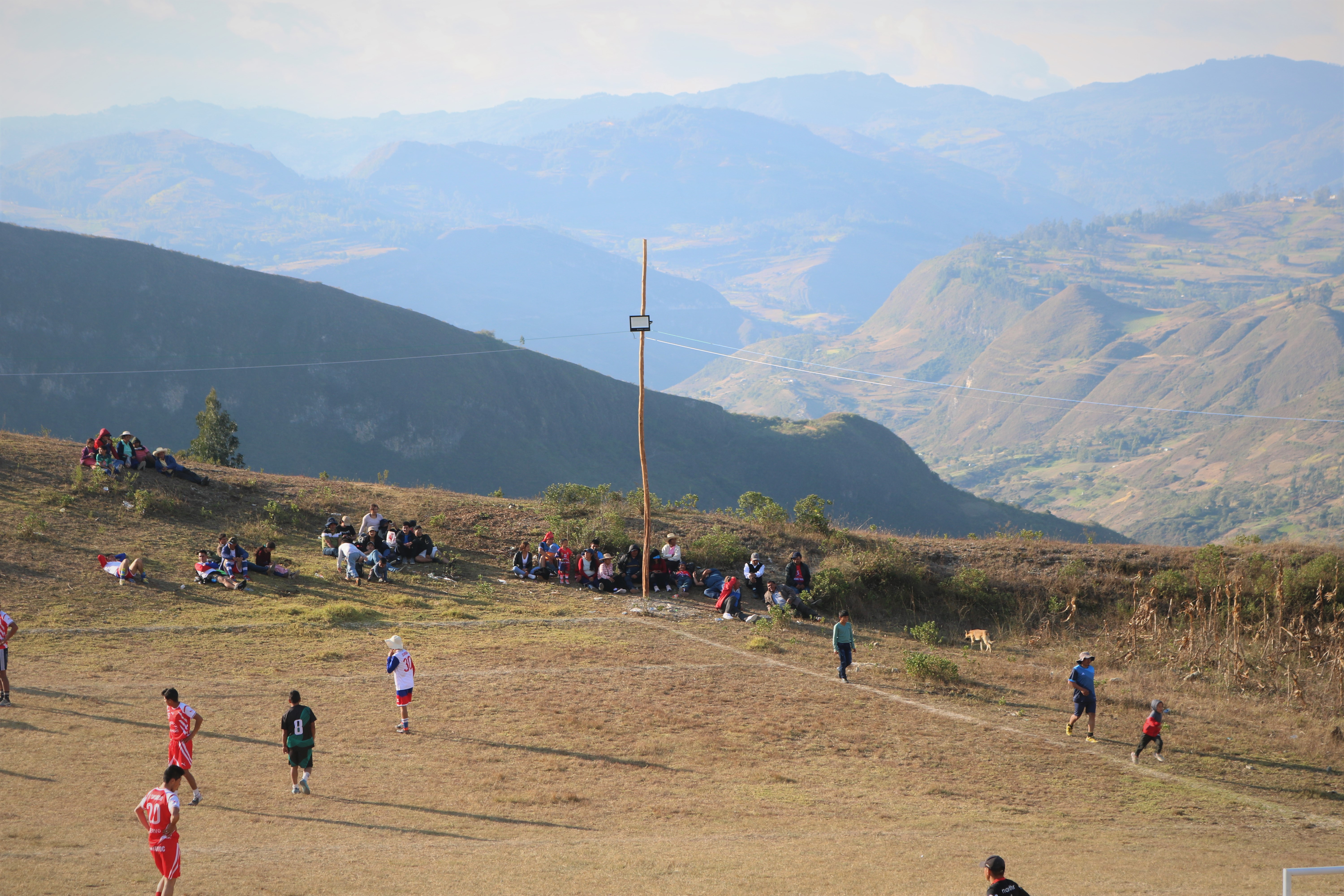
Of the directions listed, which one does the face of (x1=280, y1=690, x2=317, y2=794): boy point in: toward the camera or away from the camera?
away from the camera

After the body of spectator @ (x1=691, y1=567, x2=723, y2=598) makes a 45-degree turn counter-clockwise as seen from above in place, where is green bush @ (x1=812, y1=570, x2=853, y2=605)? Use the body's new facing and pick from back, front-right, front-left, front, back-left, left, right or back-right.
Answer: left

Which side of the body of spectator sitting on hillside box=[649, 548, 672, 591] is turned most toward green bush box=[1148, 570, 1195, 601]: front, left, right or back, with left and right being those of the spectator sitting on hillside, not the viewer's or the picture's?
left

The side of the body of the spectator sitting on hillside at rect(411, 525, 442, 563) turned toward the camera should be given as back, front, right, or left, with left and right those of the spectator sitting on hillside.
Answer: front

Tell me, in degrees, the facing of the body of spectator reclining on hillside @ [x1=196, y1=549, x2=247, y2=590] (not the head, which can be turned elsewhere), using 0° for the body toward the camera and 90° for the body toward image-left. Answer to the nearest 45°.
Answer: approximately 315°

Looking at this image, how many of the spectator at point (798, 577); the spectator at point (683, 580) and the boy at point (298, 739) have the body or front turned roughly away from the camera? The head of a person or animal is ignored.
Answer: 1

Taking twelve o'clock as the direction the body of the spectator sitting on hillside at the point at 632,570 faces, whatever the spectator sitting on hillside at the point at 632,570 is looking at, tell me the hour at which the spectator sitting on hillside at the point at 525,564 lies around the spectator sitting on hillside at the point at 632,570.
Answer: the spectator sitting on hillside at the point at 525,564 is roughly at 3 o'clock from the spectator sitting on hillside at the point at 632,570.

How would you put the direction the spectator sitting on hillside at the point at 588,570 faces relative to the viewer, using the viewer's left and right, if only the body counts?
facing the viewer

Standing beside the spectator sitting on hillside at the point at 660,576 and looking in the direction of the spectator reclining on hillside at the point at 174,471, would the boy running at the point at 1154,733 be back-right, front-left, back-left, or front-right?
back-left

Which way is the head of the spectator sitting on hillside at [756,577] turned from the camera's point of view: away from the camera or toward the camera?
toward the camera

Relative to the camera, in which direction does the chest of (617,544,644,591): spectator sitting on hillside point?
toward the camera

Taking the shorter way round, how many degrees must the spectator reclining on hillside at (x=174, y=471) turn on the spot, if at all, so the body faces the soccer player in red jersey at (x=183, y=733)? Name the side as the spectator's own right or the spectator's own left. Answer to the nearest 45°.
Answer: approximately 45° to the spectator's own right

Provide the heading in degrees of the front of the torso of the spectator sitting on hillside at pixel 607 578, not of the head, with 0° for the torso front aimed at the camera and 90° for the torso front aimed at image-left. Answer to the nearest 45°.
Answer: approximately 315°

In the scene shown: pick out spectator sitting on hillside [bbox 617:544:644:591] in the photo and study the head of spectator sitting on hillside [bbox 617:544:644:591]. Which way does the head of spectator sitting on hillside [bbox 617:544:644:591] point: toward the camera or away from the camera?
toward the camera
